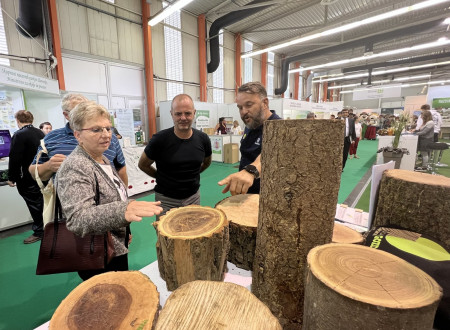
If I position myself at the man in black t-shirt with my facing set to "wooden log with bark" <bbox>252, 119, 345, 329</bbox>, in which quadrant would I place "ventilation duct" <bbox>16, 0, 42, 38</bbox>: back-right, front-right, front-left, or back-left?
back-right

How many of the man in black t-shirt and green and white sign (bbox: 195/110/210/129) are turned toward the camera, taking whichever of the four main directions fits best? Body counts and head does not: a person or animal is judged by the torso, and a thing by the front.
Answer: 2

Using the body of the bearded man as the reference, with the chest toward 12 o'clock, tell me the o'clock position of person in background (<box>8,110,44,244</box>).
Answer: The person in background is roughly at 2 o'clock from the bearded man.

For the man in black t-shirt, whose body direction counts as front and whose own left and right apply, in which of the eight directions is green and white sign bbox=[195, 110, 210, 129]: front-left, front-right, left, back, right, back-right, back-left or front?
back

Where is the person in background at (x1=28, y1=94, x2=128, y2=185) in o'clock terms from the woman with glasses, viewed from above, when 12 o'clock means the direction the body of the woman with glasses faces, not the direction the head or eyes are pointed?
The person in background is roughly at 7 o'clock from the woman with glasses.

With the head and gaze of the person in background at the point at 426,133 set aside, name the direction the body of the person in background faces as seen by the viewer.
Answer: to the viewer's left

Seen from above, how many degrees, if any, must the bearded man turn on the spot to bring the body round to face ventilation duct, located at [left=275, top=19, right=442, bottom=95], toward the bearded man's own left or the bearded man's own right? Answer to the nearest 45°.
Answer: approximately 180°

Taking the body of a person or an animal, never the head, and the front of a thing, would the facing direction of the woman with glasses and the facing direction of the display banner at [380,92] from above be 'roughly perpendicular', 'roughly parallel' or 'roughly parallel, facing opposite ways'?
roughly perpendicular

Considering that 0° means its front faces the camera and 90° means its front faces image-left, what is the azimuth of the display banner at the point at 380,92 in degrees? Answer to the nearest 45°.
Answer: approximately 0°

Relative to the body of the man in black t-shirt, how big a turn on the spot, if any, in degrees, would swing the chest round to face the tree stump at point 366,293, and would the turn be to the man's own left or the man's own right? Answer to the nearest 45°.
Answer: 0° — they already face it

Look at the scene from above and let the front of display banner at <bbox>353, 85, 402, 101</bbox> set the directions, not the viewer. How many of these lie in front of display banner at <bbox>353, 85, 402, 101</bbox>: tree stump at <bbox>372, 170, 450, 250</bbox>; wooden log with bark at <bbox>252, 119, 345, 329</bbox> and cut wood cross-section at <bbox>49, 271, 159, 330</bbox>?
3
